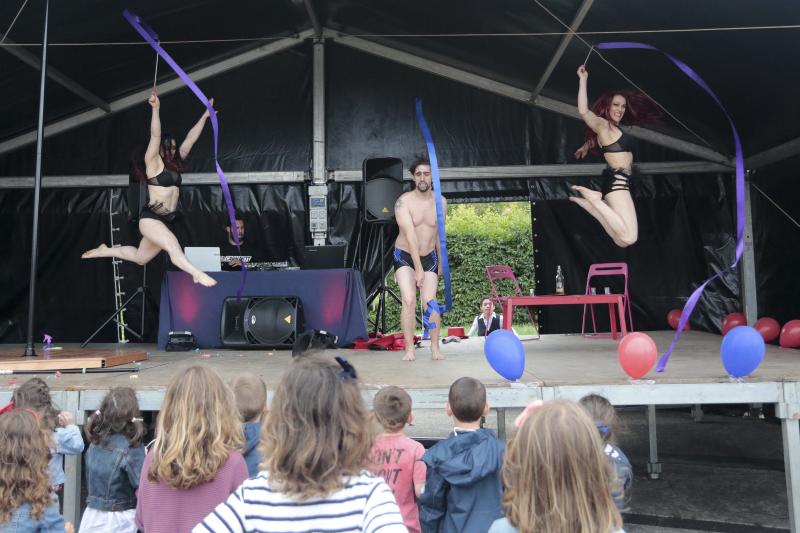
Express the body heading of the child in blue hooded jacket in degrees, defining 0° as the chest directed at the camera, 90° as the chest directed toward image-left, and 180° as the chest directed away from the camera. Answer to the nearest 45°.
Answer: approximately 180°

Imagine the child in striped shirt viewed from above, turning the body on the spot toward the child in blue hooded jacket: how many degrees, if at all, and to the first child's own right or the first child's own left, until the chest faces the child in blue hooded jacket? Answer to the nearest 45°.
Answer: approximately 45° to the first child's own right

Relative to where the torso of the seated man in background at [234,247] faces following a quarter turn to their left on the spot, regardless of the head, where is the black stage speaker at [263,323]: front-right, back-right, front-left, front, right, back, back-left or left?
right

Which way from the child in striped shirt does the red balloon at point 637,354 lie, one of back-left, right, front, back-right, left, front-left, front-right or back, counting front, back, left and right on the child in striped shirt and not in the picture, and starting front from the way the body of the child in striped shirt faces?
front-right

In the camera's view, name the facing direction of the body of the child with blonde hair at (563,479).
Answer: away from the camera

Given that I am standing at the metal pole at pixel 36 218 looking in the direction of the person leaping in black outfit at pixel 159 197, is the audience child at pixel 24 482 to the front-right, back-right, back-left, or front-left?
back-right

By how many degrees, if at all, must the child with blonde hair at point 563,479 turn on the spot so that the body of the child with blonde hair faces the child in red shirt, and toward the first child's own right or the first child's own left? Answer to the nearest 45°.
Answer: approximately 45° to the first child's own left

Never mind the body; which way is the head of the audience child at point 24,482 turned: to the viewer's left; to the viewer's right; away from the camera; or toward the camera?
away from the camera

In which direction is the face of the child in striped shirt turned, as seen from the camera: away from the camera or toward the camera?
away from the camera

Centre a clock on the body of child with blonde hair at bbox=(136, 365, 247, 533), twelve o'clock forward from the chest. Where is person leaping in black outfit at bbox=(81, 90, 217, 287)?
The person leaping in black outfit is roughly at 12 o'clock from the child with blonde hair.

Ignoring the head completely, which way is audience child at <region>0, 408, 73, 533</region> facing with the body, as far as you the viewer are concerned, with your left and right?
facing away from the viewer

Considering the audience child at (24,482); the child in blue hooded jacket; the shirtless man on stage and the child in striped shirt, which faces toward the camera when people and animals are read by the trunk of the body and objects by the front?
the shirtless man on stage

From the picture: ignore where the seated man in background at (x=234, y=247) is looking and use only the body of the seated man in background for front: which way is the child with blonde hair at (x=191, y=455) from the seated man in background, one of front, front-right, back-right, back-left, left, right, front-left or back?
front

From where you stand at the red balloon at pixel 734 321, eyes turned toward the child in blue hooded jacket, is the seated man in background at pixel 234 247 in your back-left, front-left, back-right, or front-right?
front-right

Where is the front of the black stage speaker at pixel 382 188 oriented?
toward the camera

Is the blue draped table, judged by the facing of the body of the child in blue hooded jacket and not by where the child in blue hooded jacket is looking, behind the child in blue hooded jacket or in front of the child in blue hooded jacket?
in front

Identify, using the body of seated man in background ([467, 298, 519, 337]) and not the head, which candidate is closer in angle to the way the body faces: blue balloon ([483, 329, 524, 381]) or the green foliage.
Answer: the blue balloon

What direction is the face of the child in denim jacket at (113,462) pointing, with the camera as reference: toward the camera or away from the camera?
away from the camera

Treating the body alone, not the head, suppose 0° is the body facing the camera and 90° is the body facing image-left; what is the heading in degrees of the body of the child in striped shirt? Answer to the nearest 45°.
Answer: approximately 180°
